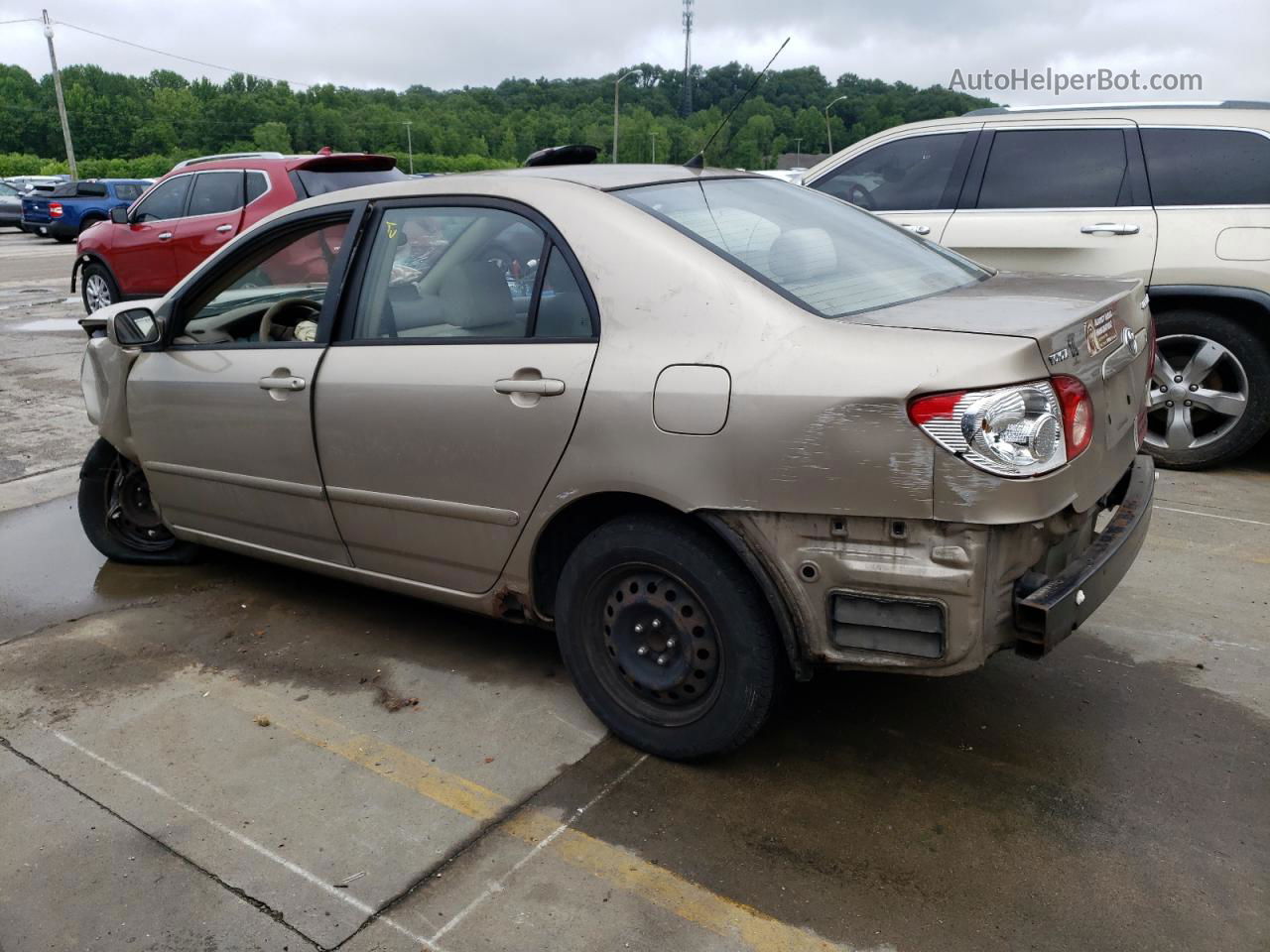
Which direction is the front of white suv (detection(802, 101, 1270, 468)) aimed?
to the viewer's left

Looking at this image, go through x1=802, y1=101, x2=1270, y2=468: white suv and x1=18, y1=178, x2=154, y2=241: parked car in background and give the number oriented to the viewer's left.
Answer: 1

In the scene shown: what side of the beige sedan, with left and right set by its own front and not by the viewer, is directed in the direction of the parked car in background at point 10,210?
front

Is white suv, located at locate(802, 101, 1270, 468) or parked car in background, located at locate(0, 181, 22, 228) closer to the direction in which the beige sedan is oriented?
the parked car in background

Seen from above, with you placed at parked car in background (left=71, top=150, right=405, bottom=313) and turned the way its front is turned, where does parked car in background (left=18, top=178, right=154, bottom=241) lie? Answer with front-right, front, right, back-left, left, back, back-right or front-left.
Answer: front-right

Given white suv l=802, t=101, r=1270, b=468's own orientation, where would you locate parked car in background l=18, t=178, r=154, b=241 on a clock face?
The parked car in background is roughly at 1 o'clock from the white suv.

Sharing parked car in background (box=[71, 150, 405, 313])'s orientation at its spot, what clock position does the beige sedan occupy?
The beige sedan is roughly at 7 o'clock from the parked car in background.

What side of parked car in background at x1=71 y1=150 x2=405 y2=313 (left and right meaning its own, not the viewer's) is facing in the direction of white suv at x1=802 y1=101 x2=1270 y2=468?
back

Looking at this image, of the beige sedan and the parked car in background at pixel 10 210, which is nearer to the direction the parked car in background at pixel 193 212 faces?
the parked car in background

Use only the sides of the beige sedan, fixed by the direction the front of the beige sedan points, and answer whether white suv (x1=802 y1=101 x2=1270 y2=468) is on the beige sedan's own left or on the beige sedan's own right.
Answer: on the beige sedan's own right

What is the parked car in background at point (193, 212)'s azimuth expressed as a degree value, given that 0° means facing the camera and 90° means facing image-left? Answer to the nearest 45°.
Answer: approximately 135°

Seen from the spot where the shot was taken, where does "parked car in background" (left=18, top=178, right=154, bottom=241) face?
facing away from the viewer and to the right of the viewer

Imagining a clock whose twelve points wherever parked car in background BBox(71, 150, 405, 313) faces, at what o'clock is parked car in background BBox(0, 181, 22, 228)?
parked car in background BBox(0, 181, 22, 228) is roughly at 1 o'clock from parked car in background BBox(71, 150, 405, 313).
